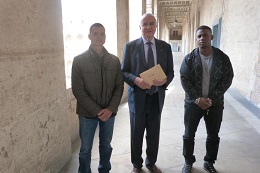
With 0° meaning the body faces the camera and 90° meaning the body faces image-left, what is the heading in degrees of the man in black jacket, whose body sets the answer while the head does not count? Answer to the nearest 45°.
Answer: approximately 0°

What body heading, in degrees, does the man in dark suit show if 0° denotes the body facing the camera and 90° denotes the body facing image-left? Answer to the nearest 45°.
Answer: approximately 0°

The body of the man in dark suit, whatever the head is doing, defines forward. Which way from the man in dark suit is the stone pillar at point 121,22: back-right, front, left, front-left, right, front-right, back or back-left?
back

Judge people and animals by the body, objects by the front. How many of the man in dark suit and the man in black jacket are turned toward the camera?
2

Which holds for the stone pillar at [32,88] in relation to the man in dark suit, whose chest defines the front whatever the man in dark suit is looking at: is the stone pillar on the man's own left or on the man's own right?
on the man's own right
